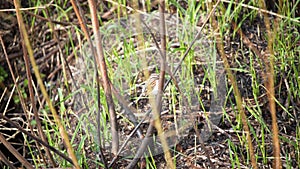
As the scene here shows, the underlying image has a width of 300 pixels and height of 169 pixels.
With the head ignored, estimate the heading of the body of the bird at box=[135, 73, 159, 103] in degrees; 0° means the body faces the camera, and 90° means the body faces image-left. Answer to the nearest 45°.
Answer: approximately 270°
